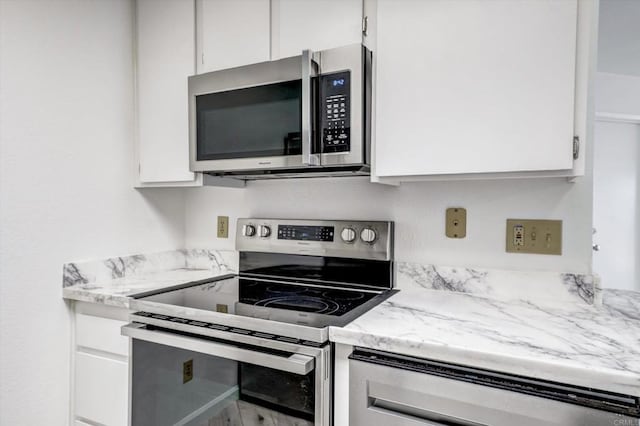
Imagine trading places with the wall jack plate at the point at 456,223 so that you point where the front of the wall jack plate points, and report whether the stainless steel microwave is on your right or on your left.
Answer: on your right

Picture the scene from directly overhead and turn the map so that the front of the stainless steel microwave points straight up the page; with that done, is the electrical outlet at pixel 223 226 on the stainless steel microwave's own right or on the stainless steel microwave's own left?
on the stainless steel microwave's own right

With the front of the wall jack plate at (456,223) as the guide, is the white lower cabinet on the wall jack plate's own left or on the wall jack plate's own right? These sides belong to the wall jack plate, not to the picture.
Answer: on the wall jack plate's own right

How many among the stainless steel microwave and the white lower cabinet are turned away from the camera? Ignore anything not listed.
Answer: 0

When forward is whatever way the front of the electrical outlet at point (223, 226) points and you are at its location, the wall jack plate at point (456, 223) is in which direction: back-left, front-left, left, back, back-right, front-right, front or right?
left

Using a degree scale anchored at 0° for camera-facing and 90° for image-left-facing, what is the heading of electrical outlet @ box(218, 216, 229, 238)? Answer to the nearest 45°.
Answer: approximately 45°

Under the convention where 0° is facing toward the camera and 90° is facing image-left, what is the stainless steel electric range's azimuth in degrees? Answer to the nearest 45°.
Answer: approximately 45°

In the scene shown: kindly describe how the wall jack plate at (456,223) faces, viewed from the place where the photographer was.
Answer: facing the viewer
